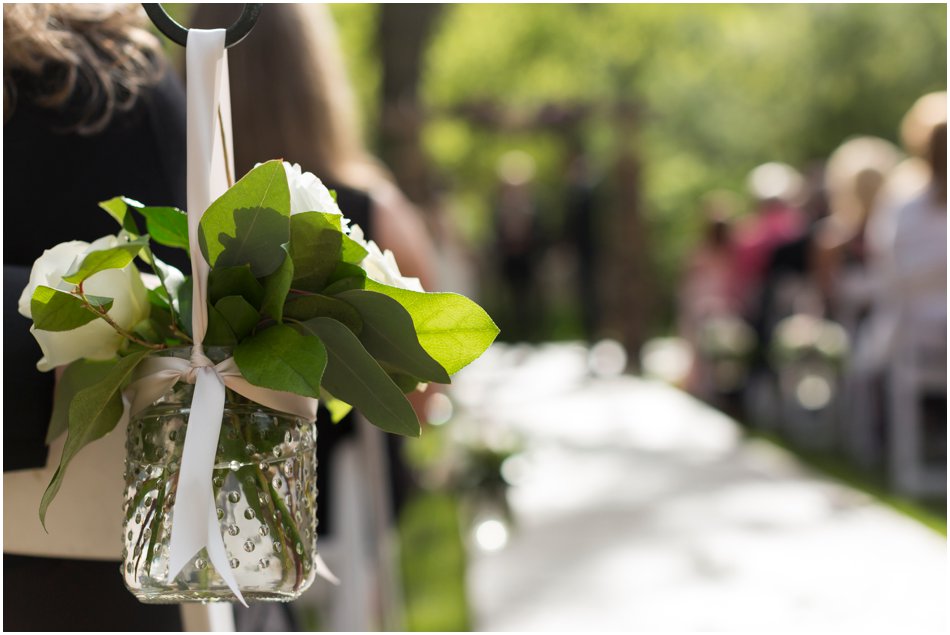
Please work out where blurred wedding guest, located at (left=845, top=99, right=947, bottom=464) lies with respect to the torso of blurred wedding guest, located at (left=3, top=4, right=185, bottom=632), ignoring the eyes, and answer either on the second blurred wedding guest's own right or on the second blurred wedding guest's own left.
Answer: on the second blurred wedding guest's own right

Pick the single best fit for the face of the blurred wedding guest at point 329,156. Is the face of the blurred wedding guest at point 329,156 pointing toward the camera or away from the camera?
away from the camera

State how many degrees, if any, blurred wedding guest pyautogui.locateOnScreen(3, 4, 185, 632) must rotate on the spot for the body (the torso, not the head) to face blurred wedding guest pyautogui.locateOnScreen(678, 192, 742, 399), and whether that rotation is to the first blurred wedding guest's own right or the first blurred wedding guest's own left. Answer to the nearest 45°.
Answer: approximately 45° to the first blurred wedding guest's own right

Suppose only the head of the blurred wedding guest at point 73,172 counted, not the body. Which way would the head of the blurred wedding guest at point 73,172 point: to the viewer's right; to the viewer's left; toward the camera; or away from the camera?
away from the camera

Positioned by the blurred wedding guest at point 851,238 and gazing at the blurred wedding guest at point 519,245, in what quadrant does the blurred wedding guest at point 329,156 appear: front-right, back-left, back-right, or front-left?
back-left

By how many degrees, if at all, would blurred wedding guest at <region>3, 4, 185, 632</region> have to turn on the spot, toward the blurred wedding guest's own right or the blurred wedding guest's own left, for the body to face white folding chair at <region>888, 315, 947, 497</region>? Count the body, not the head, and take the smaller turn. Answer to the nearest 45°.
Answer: approximately 45° to the blurred wedding guest's own right

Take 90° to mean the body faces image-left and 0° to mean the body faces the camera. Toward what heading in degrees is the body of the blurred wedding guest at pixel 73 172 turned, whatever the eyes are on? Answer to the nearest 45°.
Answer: approximately 180°
